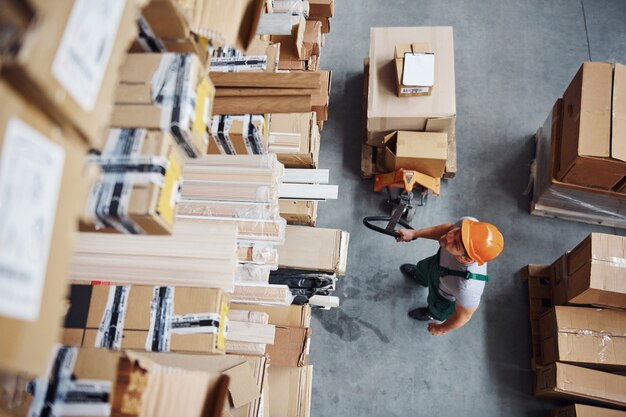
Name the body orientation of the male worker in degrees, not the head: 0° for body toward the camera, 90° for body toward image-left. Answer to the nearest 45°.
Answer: approximately 90°

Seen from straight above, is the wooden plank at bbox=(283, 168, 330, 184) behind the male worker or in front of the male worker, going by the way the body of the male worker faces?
in front

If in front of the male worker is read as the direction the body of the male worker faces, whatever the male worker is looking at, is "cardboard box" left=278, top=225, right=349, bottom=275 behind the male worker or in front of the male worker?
in front

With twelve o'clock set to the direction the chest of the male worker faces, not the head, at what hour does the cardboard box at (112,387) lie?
The cardboard box is roughly at 10 o'clock from the male worker.
